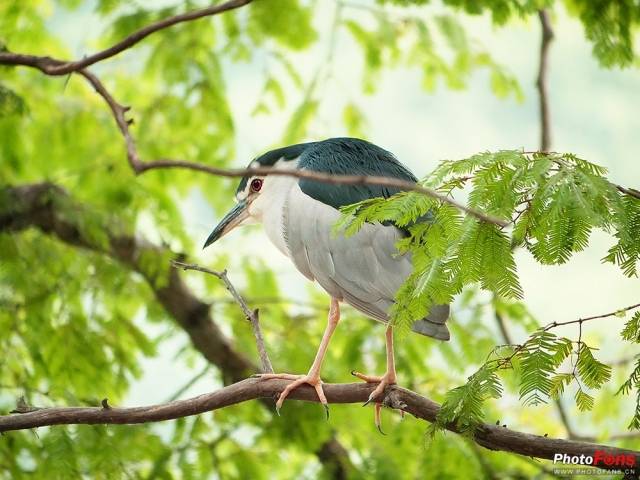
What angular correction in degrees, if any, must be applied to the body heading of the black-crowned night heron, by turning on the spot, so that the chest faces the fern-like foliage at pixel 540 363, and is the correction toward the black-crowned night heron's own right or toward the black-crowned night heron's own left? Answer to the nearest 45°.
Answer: approximately 135° to the black-crowned night heron's own left

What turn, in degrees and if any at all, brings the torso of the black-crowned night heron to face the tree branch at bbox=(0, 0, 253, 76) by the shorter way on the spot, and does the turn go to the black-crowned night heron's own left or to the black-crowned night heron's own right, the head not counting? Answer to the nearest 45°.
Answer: approximately 45° to the black-crowned night heron's own left

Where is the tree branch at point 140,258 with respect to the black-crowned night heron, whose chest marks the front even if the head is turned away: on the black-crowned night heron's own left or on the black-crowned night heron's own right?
on the black-crowned night heron's own right

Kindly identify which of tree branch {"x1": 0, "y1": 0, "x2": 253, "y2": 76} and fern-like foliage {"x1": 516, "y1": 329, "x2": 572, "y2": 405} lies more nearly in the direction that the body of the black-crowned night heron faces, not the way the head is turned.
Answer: the tree branch

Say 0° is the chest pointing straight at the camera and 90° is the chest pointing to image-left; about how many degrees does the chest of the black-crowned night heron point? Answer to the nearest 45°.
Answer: approximately 90°
